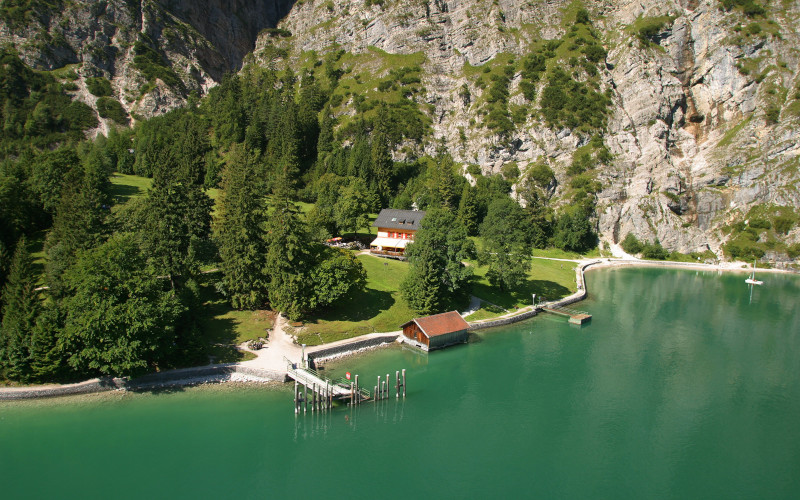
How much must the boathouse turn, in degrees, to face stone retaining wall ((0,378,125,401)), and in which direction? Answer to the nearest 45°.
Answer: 0° — it already faces it

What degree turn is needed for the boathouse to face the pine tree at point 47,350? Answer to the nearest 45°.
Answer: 0° — it already faces it

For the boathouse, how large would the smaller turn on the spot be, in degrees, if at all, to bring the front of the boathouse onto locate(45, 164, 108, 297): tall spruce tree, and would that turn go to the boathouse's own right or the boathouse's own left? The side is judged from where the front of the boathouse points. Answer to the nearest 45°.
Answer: approximately 45° to the boathouse's own right

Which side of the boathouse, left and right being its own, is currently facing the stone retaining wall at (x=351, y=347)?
front

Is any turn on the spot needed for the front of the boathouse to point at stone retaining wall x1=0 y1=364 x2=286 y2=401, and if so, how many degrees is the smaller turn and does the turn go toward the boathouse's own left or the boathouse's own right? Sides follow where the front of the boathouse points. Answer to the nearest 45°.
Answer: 0° — it already faces it

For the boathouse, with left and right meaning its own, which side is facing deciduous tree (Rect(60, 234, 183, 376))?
front

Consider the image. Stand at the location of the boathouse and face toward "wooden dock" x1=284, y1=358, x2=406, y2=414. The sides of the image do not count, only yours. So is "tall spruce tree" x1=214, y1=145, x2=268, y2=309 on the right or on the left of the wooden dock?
right

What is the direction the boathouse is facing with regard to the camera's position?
facing the viewer and to the left of the viewer

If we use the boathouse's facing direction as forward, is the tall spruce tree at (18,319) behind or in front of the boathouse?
in front

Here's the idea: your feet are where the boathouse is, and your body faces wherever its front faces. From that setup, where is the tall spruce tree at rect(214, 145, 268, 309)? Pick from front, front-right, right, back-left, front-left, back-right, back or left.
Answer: front-right

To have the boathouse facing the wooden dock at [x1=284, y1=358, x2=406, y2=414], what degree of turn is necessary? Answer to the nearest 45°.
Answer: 0° — it already faces it
